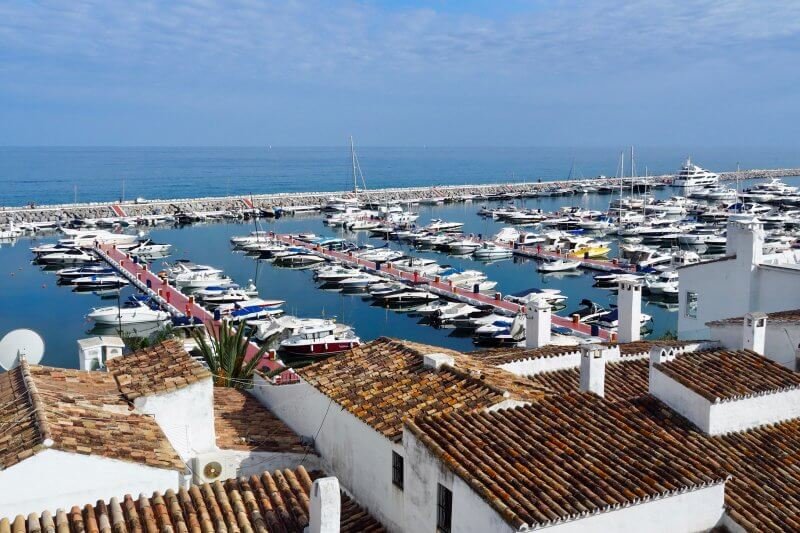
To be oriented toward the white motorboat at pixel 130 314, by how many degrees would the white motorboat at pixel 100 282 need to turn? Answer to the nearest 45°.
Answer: approximately 90° to its left

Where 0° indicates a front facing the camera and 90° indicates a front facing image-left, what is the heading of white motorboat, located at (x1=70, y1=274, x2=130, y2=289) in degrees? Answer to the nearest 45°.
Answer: approximately 90°

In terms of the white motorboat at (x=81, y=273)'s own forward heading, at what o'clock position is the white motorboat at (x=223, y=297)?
the white motorboat at (x=223, y=297) is roughly at 8 o'clock from the white motorboat at (x=81, y=273).

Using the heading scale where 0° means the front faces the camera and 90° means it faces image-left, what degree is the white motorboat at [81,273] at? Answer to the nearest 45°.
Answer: approximately 90°

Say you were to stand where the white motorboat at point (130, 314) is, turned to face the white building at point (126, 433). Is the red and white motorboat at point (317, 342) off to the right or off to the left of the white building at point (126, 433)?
left

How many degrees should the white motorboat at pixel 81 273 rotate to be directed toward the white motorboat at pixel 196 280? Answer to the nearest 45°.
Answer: approximately 135° to its left

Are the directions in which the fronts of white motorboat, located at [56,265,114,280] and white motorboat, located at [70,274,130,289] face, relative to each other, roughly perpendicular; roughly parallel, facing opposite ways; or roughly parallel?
roughly parallel

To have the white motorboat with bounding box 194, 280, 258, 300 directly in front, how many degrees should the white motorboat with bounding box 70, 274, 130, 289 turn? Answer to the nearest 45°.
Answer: approximately 135° to its left

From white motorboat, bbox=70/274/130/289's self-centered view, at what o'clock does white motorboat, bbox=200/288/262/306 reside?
white motorboat, bbox=200/288/262/306 is roughly at 8 o'clock from white motorboat, bbox=70/274/130/289.

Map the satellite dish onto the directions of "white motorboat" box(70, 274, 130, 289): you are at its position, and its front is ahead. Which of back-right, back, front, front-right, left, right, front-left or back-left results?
left

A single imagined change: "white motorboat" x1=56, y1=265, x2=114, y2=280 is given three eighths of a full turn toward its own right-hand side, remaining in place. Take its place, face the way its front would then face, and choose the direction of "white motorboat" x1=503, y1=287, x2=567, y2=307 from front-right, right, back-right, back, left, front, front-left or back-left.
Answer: right

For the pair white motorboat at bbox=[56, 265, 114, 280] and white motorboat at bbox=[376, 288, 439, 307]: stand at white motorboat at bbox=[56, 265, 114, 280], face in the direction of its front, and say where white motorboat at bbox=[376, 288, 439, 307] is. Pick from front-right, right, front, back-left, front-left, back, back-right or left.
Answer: back-left

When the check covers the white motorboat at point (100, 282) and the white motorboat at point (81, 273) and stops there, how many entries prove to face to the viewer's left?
2

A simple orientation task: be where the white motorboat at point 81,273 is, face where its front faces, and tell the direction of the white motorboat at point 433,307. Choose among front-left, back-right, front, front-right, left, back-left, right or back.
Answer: back-left

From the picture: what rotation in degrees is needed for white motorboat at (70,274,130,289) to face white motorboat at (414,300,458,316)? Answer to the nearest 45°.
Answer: approximately 135° to its left
